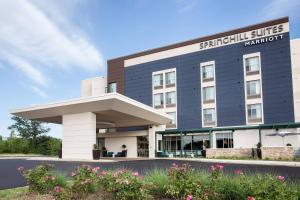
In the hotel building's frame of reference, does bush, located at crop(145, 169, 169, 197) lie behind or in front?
in front

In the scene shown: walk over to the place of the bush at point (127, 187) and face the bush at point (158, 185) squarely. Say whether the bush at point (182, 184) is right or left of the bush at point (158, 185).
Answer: right

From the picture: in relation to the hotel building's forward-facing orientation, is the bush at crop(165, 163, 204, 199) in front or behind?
in front

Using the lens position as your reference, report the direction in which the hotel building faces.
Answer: facing the viewer and to the left of the viewer

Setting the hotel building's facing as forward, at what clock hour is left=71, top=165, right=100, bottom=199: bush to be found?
The bush is roughly at 11 o'clock from the hotel building.

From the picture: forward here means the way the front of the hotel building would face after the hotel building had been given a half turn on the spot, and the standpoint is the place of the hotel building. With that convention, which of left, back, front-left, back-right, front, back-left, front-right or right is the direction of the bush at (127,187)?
back-right
